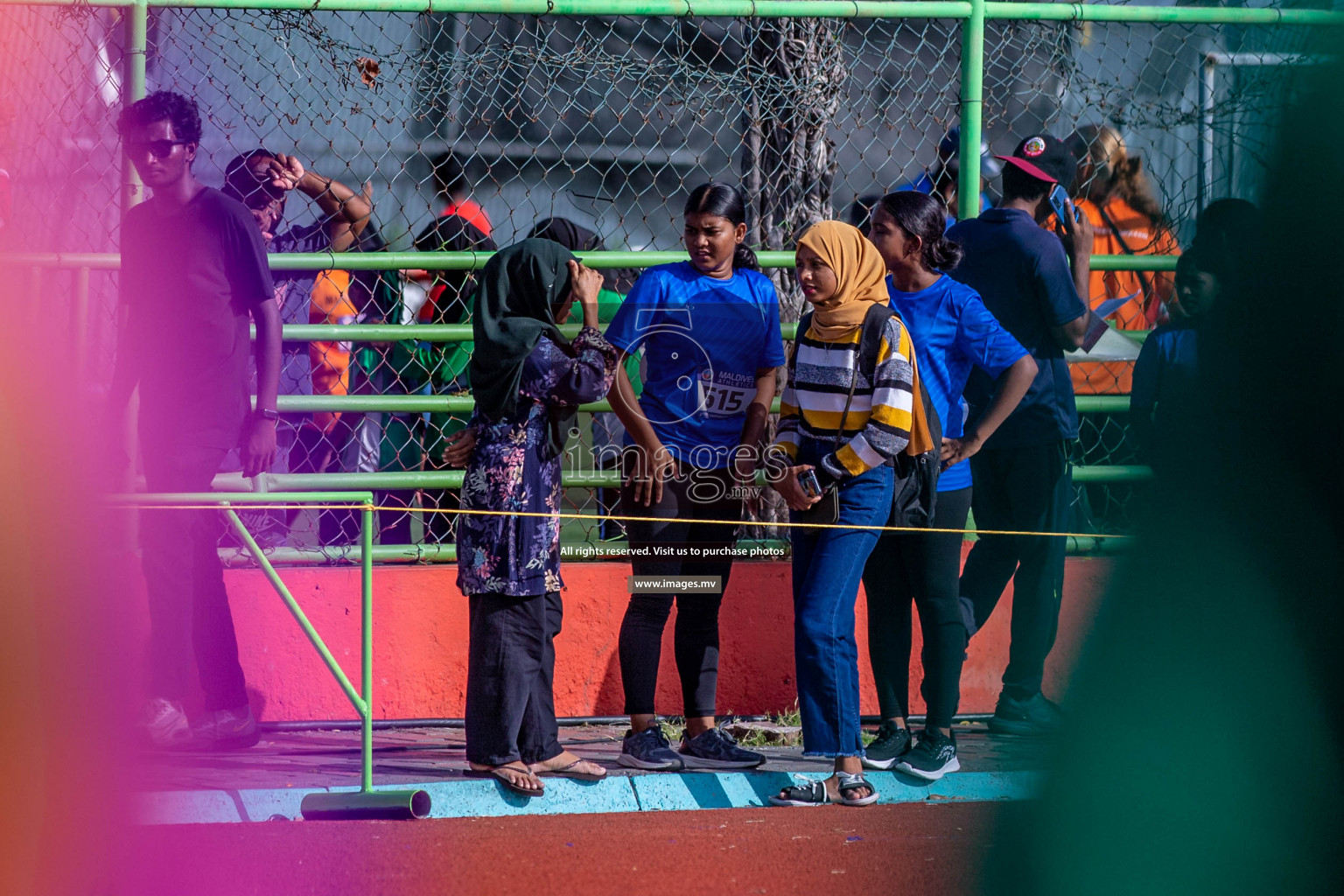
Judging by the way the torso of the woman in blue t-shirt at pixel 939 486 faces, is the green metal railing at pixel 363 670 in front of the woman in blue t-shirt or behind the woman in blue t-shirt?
in front

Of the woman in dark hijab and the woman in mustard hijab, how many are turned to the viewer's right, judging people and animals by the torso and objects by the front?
1

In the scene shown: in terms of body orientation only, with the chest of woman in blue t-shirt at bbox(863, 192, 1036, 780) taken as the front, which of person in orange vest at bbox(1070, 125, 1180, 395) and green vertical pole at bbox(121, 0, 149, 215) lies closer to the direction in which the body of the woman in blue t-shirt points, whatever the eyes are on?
the green vertical pole

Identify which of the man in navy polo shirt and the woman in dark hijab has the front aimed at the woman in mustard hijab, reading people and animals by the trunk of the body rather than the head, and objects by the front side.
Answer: the woman in dark hijab

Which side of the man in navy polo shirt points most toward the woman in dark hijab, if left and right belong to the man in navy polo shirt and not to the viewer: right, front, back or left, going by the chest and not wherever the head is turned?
back

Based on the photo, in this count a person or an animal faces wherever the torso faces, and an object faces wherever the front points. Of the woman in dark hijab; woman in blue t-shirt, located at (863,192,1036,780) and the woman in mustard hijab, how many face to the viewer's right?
1

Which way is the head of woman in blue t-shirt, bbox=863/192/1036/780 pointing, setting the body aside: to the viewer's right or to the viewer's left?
to the viewer's left

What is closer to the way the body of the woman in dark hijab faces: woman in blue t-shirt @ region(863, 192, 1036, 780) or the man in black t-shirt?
the woman in blue t-shirt

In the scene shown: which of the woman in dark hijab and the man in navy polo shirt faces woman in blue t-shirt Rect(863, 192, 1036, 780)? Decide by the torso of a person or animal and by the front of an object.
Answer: the woman in dark hijab

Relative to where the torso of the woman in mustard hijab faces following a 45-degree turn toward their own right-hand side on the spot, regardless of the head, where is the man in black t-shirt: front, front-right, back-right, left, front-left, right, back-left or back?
front

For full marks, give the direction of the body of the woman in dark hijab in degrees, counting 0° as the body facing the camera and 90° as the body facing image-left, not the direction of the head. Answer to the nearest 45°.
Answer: approximately 270°
